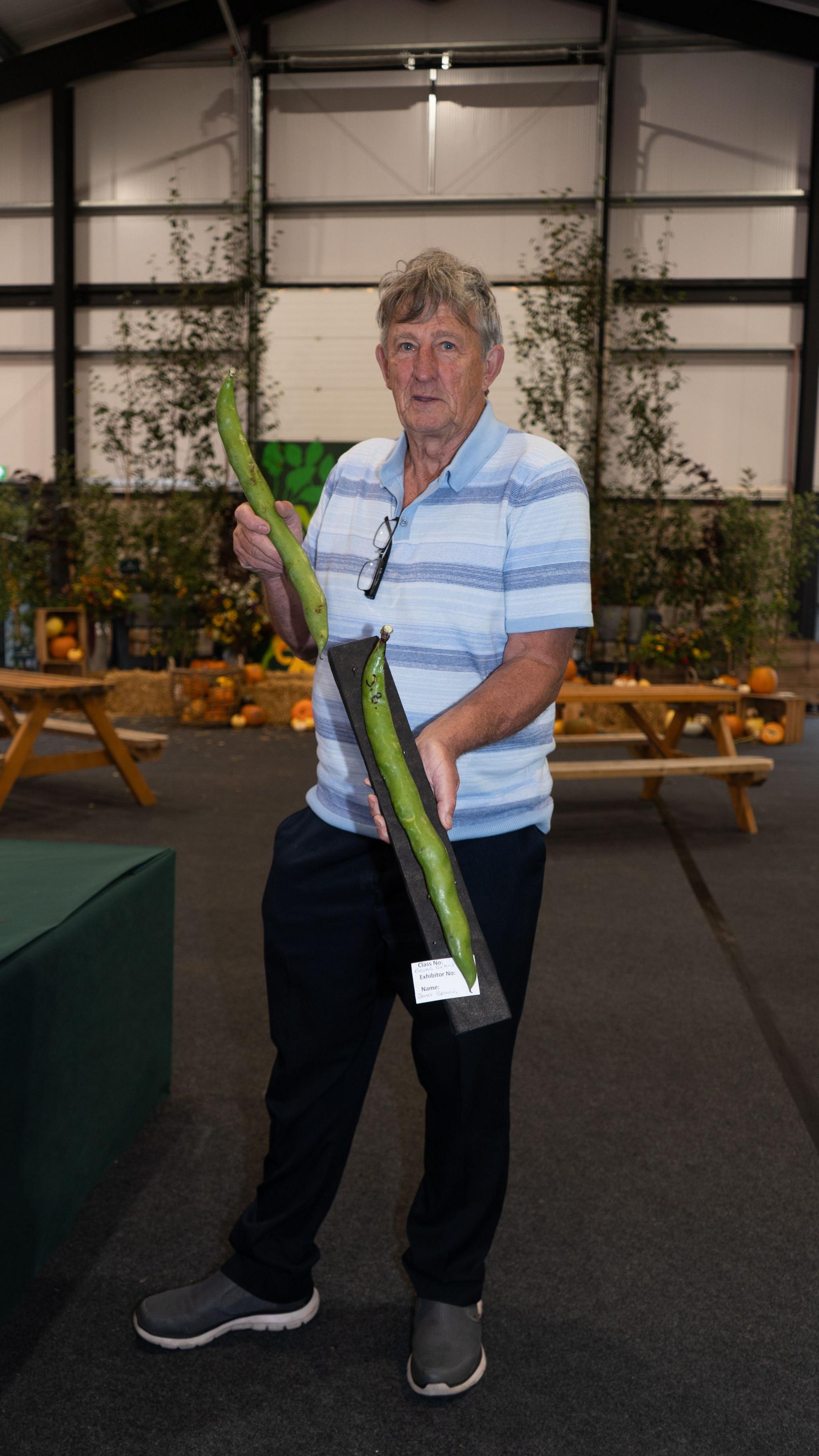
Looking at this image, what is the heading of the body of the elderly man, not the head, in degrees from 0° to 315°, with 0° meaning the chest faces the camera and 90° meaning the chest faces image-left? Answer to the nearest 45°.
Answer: approximately 45°

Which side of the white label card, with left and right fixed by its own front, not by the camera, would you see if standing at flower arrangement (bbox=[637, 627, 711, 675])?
back

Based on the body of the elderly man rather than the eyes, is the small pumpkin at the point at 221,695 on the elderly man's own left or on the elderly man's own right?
on the elderly man's own right

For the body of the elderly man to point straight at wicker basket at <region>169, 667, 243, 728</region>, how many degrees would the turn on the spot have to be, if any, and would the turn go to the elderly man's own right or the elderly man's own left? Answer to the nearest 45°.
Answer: approximately 135° to the elderly man's own right

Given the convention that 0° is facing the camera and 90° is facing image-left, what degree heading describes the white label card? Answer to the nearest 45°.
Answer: approximately 0°

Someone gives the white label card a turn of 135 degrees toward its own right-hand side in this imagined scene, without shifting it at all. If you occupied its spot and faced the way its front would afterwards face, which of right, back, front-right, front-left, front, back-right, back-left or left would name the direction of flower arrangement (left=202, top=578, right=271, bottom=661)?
front-right

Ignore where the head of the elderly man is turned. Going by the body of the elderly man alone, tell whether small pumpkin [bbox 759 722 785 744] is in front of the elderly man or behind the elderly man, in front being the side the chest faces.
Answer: behind

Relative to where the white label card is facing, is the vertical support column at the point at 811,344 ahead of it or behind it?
behind
